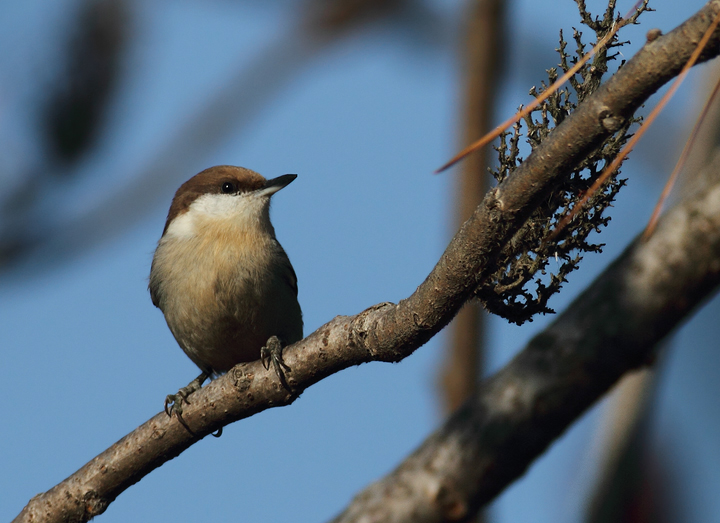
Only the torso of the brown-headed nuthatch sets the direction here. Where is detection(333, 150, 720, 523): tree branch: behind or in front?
in front

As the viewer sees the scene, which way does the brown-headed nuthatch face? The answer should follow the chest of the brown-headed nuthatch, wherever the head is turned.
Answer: toward the camera
